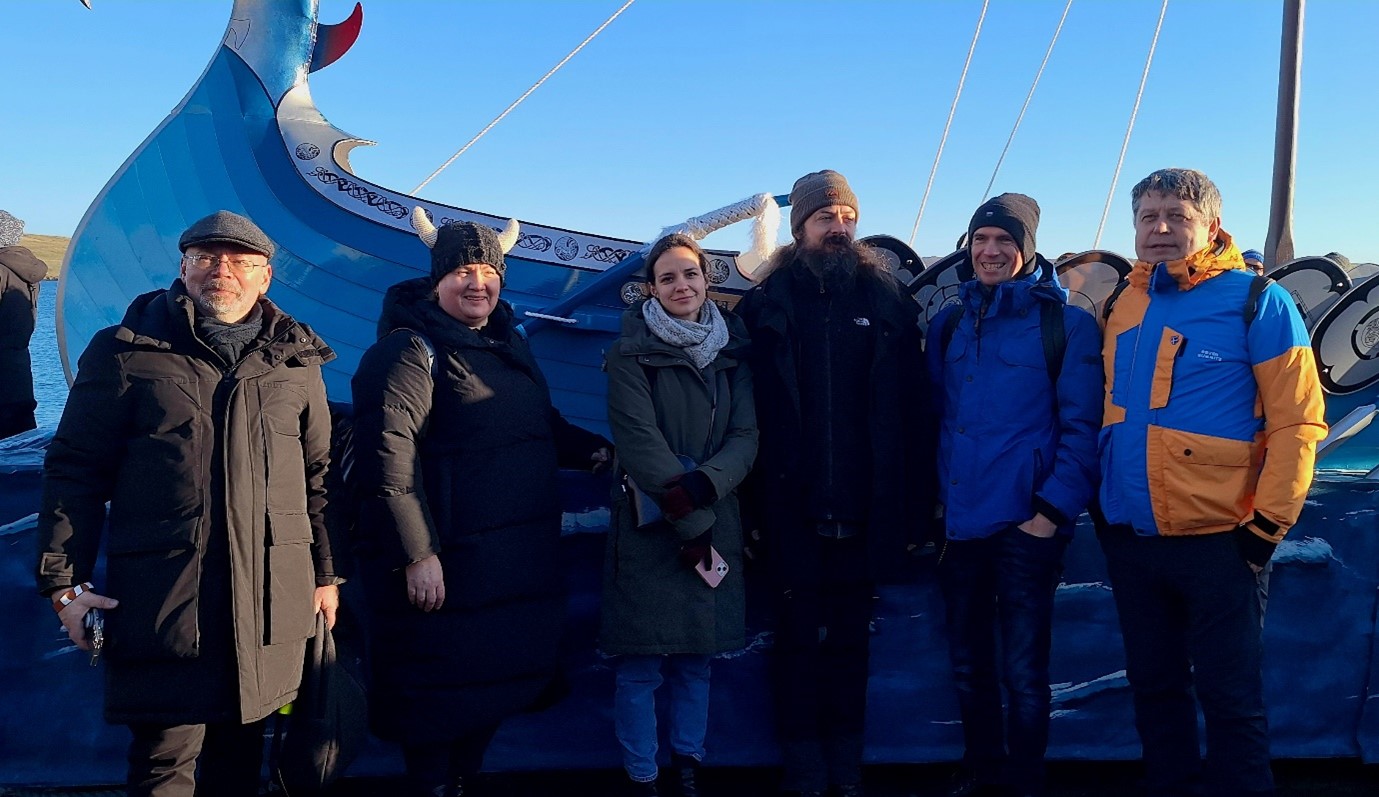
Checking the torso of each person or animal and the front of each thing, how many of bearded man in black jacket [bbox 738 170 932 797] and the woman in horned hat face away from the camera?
0

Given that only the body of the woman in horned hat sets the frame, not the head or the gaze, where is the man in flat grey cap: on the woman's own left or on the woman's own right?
on the woman's own right

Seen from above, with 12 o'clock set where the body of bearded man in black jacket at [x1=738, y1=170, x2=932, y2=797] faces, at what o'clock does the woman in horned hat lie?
The woman in horned hat is roughly at 2 o'clock from the bearded man in black jacket.

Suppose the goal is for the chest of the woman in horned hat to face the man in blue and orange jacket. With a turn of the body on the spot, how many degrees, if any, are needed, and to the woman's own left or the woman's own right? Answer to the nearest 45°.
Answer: approximately 45° to the woman's own left

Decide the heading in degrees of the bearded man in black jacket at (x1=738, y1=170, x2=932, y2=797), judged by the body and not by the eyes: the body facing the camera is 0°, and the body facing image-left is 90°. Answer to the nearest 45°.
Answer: approximately 0°

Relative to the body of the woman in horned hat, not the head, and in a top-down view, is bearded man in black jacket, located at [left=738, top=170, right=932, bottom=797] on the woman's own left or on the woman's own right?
on the woman's own left

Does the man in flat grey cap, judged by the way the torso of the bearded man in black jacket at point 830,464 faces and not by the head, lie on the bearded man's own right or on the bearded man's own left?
on the bearded man's own right

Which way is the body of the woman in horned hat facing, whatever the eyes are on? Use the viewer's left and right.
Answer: facing the viewer and to the right of the viewer

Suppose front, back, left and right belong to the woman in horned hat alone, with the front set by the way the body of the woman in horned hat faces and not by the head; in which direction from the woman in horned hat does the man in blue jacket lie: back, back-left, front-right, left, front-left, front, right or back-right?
front-left
